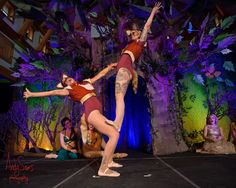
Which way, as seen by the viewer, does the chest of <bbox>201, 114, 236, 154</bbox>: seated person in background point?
toward the camera

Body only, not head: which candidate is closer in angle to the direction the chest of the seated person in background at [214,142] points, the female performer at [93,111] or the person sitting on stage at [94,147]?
the female performer

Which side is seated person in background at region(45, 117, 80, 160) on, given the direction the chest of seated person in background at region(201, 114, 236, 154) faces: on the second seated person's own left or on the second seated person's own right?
on the second seated person's own right

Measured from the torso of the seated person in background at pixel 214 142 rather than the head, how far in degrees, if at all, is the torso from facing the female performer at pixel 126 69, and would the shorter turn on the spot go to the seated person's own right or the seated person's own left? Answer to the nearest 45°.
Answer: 0° — they already face them

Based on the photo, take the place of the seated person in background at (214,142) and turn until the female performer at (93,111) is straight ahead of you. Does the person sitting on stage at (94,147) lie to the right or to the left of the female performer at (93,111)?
right

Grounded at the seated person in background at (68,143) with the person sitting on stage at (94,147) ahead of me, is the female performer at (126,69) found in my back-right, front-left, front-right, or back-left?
front-right

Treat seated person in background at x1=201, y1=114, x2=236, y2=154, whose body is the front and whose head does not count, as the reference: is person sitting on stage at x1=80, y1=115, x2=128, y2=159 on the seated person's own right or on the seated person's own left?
on the seated person's own right

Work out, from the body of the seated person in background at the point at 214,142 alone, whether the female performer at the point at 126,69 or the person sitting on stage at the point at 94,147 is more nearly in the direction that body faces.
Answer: the female performer
